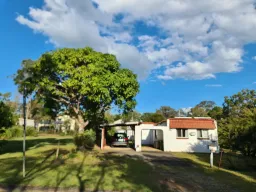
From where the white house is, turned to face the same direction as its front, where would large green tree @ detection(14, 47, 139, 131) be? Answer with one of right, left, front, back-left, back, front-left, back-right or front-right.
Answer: front-right

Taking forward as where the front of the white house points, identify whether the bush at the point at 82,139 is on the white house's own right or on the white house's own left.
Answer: on the white house's own right

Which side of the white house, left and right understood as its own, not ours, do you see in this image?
front
